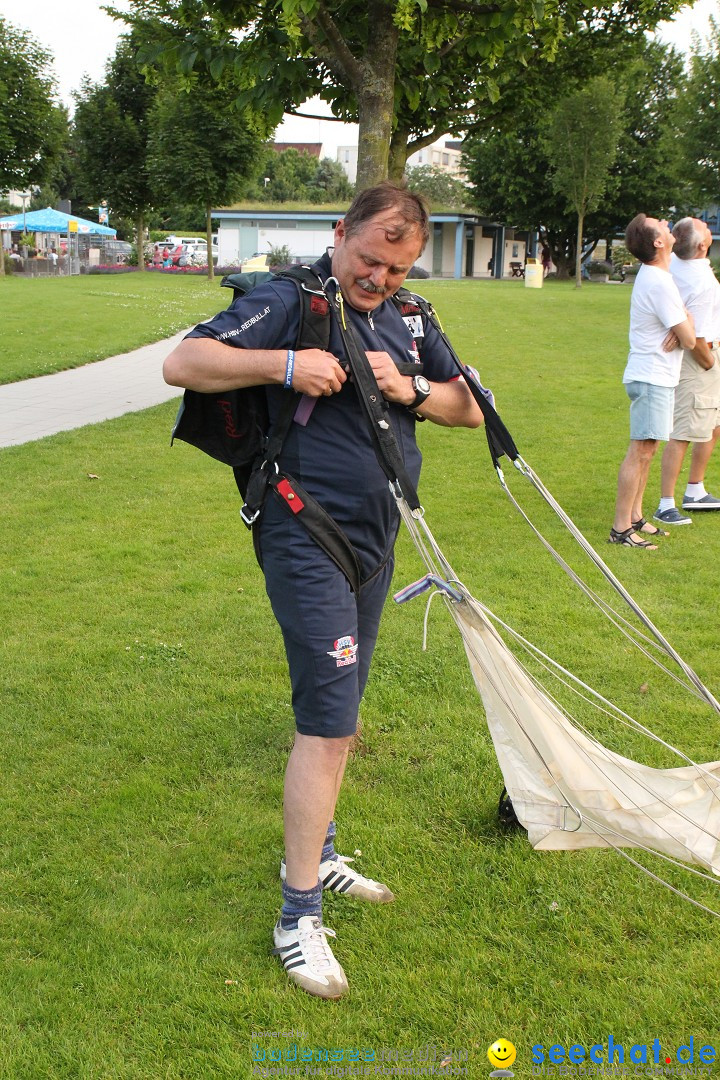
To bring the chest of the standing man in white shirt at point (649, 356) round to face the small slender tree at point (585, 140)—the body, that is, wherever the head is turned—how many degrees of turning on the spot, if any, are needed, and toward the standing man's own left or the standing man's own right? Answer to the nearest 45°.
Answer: approximately 90° to the standing man's own left

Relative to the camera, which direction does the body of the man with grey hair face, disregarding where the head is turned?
to the viewer's right

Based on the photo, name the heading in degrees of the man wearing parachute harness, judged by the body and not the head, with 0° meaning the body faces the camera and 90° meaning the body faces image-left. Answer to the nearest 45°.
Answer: approximately 315°

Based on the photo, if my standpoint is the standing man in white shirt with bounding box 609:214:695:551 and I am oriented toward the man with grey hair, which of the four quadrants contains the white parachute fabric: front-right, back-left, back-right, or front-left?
back-right

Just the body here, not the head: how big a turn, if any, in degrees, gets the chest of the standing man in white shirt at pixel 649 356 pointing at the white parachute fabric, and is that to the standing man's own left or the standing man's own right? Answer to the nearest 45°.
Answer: approximately 90° to the standing man's own right

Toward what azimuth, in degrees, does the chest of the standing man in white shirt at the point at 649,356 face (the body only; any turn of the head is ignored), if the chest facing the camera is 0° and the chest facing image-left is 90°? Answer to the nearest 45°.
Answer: approximately 270°

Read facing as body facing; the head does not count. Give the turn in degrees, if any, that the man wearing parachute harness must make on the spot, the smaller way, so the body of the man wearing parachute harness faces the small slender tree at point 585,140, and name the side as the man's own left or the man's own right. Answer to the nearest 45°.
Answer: approximately 135° to the man's own left
